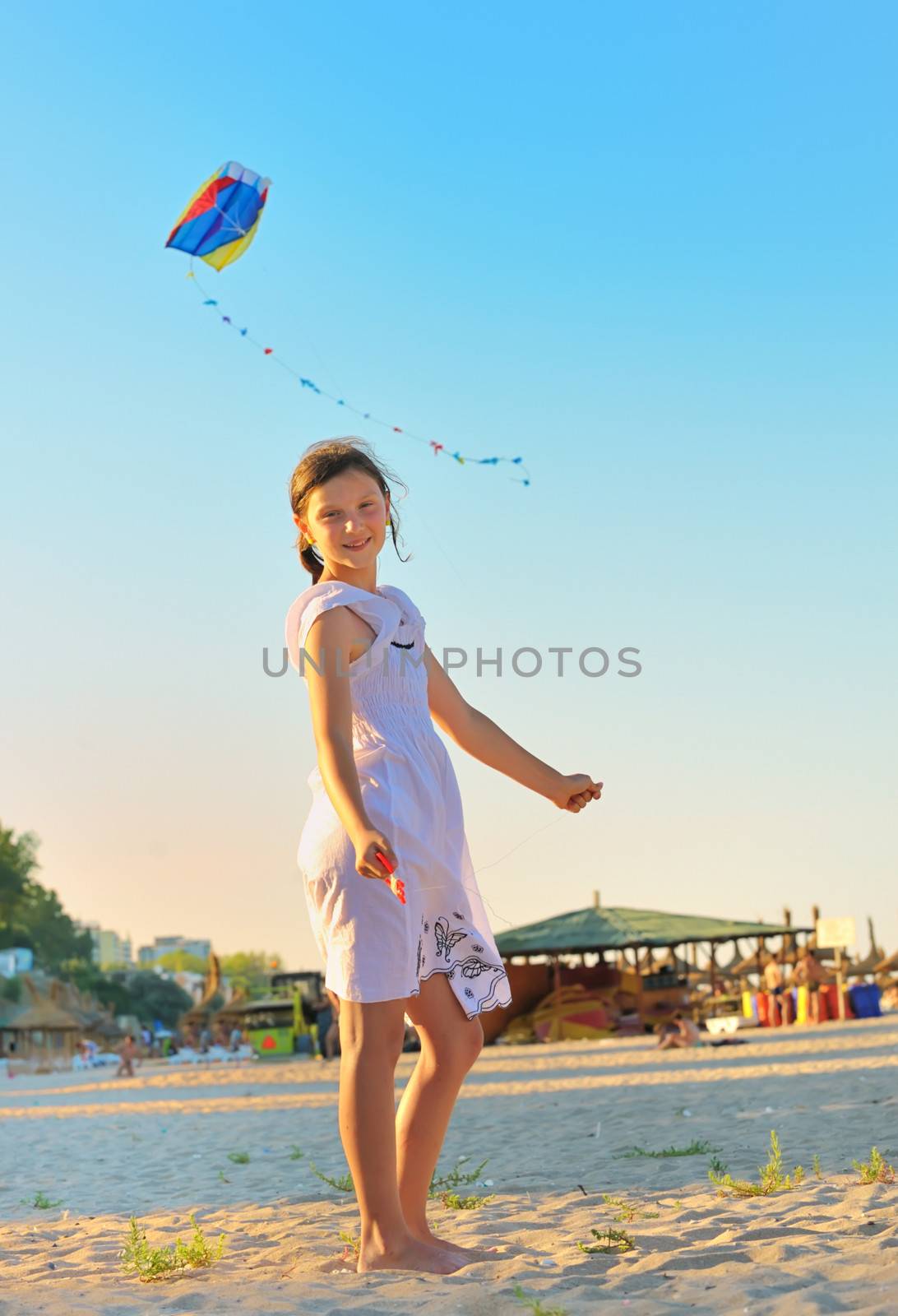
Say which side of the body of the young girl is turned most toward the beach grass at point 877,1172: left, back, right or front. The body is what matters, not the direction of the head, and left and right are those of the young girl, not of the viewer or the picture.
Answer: left

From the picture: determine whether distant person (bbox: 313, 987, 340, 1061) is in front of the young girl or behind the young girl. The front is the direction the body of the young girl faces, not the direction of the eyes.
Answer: behind

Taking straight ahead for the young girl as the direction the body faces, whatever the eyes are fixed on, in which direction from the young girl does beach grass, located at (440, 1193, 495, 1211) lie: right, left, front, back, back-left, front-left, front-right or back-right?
back-left

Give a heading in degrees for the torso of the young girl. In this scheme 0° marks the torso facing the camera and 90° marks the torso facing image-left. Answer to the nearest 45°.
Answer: approximately 315°

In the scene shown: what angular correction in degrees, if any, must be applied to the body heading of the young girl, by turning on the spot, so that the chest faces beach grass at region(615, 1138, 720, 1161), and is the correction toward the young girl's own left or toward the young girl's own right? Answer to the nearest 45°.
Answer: approximately 135° to the young girl's own left

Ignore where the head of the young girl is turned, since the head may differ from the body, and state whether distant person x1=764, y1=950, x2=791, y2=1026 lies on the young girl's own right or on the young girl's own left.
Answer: on the young girl's own left

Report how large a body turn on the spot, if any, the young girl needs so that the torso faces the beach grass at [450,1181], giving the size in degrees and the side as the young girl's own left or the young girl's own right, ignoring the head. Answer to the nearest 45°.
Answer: approximately 135° to the young girl's own left

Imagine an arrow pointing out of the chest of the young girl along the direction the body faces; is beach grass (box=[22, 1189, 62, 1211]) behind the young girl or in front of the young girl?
behind
